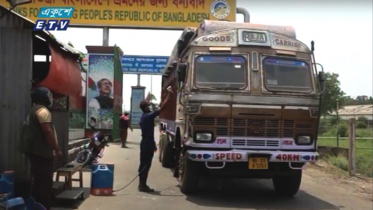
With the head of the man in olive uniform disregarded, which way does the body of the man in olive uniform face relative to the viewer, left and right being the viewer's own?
facing away from the viewer and to the right of the viewer

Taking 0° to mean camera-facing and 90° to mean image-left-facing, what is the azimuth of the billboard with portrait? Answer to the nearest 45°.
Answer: approximately 0°

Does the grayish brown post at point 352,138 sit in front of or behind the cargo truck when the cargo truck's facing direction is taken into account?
behind

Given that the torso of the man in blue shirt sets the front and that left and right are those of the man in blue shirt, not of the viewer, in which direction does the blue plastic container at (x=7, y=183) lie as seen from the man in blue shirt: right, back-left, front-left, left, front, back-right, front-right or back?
back-right

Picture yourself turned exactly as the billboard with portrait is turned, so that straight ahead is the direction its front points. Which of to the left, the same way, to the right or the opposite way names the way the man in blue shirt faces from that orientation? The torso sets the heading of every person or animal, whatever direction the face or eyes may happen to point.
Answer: to the left

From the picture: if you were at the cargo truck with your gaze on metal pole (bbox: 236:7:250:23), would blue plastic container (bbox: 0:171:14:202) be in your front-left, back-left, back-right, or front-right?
back-left

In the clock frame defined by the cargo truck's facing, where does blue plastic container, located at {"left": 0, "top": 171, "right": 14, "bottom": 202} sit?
The blue plastic container is roughly at 2 o'clock from the cargo truck.

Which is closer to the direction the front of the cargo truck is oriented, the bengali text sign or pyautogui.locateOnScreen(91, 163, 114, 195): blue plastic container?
the blue plastic container

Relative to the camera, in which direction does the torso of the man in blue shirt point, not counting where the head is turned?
to the viewer's right
